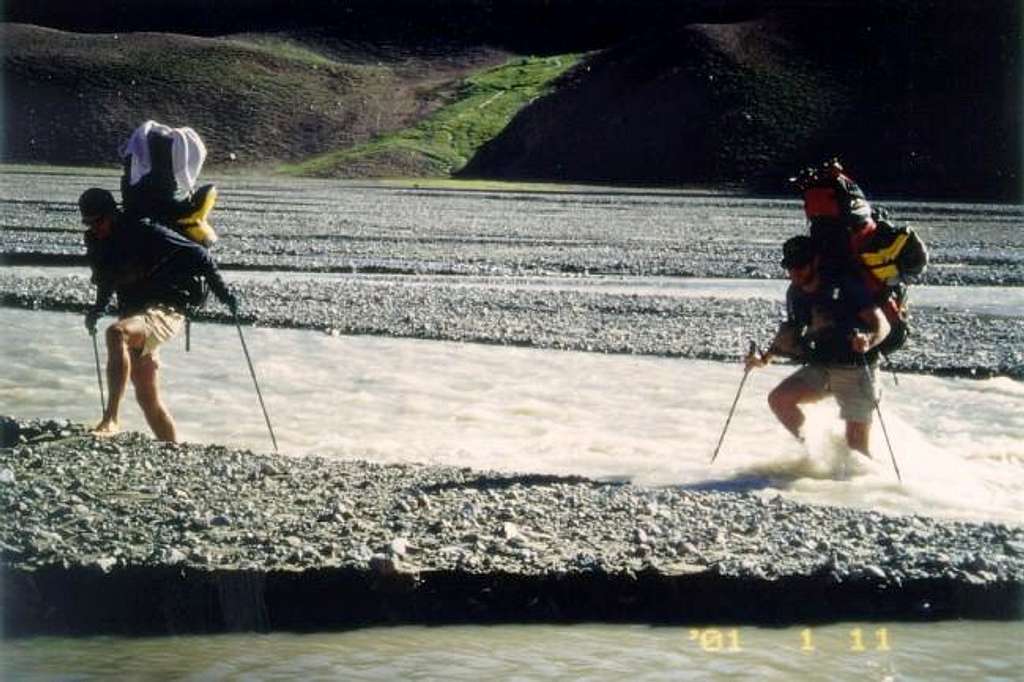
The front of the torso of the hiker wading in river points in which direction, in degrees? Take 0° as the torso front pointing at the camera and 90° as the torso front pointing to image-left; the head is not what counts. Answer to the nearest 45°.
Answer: approximately 45°

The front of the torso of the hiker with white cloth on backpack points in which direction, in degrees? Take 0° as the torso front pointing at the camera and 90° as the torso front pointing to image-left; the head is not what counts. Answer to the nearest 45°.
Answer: approximately 45°
